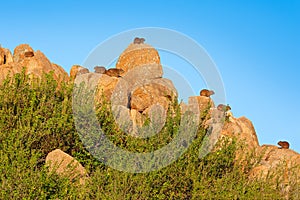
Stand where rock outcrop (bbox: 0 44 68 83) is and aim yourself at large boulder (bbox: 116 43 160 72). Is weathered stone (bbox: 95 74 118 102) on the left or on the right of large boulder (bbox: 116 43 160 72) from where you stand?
right

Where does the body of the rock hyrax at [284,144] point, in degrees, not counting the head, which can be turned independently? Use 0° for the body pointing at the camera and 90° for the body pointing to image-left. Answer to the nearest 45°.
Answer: approximately 90°

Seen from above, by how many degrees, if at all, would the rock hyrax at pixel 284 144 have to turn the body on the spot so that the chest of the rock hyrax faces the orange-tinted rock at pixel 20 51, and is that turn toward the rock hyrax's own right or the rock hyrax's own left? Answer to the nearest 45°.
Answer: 0° — it already faces it

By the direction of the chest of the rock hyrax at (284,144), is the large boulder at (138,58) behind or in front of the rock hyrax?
in front

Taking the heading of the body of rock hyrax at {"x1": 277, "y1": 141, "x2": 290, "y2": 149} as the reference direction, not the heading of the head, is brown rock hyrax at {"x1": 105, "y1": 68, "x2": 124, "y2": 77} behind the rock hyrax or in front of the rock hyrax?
in front

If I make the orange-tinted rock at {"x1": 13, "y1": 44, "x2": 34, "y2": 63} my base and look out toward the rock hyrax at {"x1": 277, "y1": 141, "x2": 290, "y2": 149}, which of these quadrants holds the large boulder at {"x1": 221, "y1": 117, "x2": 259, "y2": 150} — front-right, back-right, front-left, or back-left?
front-right

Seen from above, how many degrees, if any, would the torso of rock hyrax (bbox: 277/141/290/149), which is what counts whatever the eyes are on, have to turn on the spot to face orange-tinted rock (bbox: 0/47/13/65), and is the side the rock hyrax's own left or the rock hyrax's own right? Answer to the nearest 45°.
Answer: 0° — it already faces it

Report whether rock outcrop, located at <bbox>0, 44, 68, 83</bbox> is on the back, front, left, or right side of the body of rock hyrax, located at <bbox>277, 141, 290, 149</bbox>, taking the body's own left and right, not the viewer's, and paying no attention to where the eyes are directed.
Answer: front

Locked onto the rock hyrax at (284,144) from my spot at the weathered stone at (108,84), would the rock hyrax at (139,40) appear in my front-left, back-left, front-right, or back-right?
front-left

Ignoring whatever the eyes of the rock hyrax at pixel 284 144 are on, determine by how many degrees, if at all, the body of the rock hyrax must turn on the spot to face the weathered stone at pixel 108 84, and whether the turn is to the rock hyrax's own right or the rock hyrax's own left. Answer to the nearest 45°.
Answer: approximately 45° to the rock hyrax's own left
